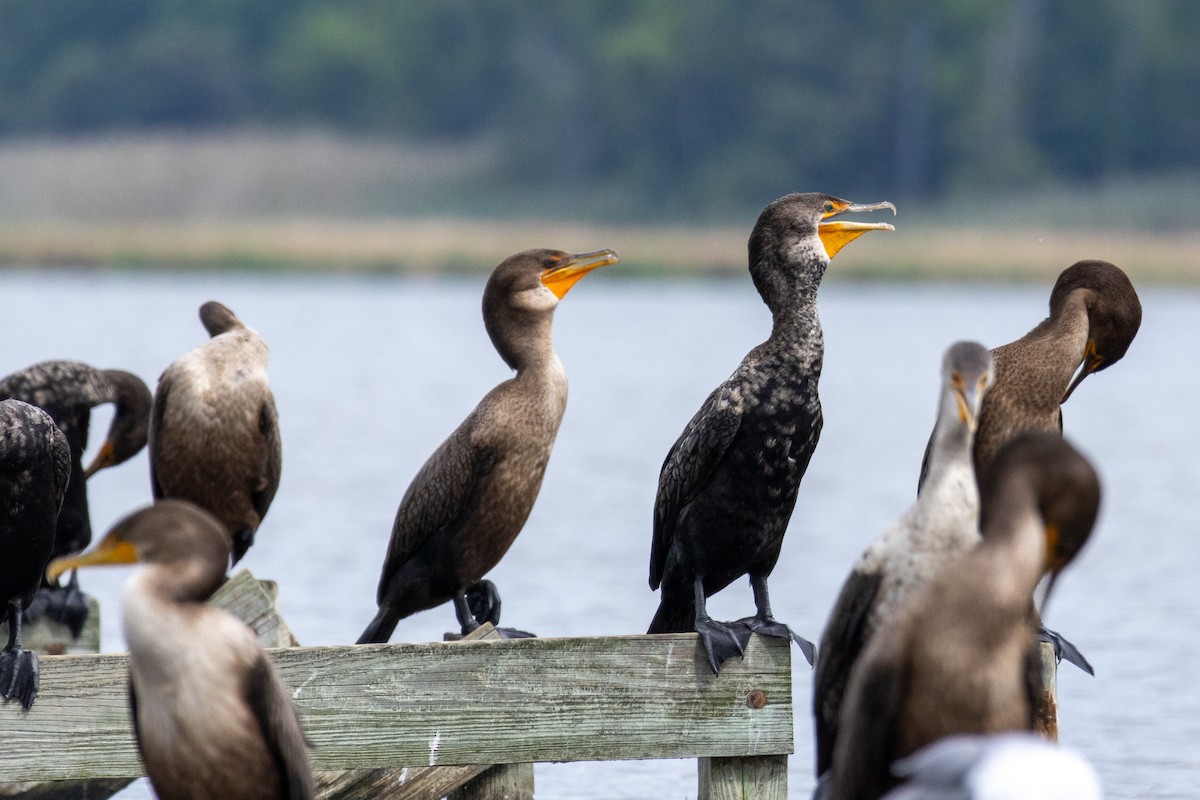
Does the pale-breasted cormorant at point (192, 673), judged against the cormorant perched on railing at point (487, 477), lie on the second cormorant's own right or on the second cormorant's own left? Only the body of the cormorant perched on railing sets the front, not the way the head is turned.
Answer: on the second cormorant's own right

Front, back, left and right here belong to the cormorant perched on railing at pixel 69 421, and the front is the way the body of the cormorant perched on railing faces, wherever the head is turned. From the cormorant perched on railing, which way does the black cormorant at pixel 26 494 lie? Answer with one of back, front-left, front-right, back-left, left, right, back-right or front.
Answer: right

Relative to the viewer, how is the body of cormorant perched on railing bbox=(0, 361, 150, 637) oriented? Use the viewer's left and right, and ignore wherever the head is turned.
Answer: facing to the right of the viewer

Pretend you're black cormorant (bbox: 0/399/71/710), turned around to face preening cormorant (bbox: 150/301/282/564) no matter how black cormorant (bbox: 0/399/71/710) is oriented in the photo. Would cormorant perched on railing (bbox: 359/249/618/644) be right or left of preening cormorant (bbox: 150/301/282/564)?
right

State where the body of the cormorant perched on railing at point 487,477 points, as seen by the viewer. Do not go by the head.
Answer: to the viewer's right

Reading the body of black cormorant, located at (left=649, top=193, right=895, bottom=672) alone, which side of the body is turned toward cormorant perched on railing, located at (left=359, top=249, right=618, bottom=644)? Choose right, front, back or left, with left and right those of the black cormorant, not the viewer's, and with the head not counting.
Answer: back

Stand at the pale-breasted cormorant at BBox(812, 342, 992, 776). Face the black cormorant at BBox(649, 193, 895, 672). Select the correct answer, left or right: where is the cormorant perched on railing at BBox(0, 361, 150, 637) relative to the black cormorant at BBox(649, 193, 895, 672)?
left

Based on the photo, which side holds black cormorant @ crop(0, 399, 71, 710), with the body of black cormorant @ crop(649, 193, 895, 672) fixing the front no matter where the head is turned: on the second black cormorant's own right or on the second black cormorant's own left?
on the second black cormorant's own right

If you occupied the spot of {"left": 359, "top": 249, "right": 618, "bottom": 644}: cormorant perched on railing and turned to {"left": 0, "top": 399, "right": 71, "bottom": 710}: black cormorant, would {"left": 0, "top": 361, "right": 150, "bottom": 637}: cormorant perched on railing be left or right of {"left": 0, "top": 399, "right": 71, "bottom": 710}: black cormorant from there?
right
